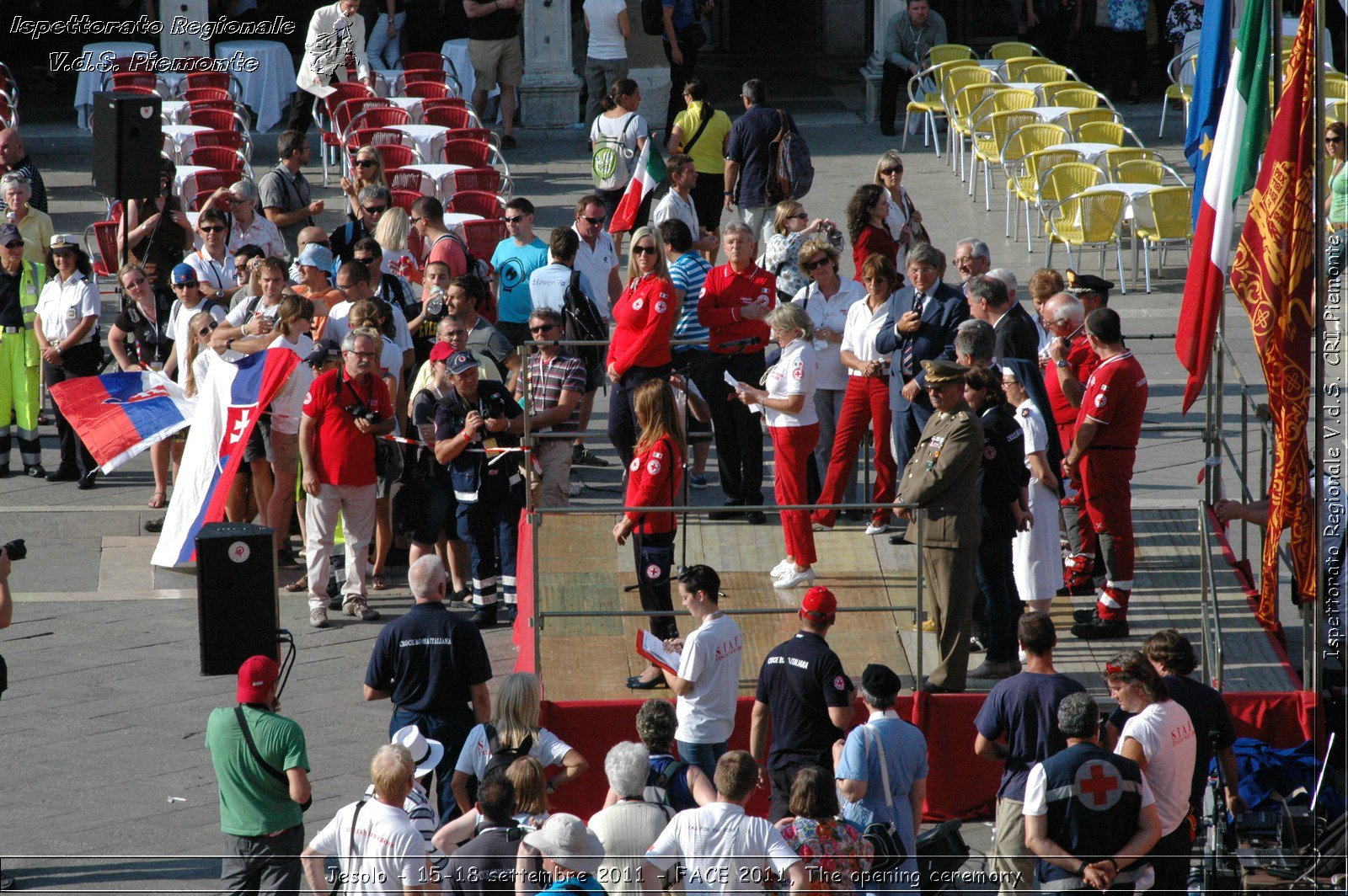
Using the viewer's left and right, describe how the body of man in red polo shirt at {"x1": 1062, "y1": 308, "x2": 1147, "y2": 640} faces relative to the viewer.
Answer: facing to the left of the viewer

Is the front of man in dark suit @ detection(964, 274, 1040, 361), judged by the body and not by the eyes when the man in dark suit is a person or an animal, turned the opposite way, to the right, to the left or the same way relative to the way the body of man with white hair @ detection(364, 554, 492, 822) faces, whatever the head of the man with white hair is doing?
to the left

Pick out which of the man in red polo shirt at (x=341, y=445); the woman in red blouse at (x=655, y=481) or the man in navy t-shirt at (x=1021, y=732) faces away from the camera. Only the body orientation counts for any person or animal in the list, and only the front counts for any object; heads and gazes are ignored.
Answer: the man in navy t-shirt

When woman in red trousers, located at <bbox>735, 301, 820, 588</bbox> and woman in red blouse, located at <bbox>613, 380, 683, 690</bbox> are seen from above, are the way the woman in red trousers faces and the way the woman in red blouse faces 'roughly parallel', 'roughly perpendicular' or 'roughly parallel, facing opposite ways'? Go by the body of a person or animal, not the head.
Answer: roughly parallel

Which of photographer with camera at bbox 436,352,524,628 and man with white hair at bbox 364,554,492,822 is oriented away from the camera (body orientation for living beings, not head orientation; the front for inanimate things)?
the man with white hair

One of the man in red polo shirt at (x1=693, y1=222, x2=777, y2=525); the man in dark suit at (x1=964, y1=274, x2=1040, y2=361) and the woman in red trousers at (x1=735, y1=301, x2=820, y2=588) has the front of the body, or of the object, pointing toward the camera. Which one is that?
the man in red polo shirt

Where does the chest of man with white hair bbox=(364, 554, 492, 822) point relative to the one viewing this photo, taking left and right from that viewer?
facing away from the viewer

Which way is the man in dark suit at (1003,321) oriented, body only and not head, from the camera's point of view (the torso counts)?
to the viewer's left

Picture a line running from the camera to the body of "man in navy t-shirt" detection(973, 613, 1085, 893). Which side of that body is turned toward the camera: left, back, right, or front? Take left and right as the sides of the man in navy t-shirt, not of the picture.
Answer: back

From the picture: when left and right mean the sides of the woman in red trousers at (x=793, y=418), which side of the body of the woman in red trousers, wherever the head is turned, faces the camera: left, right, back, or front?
left

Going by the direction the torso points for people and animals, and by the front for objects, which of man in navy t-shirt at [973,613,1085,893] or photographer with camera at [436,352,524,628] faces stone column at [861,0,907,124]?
the man in navy t-shirt

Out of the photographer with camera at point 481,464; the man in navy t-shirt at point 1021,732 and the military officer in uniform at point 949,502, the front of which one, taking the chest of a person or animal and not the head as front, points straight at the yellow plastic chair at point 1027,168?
the man in navy t-shirt

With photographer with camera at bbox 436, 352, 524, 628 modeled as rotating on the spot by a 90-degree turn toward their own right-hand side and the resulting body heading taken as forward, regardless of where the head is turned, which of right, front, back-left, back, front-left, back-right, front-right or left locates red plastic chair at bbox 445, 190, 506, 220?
back-right

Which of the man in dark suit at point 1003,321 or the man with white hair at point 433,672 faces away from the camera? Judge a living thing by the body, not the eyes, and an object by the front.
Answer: the man with white hair

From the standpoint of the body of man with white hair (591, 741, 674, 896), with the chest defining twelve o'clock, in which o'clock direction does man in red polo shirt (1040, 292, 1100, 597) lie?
The man in red polo shirt is roughly at 1 o'clock from the man with white hair.

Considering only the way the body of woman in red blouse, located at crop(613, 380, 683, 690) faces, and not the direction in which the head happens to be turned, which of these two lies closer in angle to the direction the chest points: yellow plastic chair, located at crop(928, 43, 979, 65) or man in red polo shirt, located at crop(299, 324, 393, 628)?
the man in red polo shirt

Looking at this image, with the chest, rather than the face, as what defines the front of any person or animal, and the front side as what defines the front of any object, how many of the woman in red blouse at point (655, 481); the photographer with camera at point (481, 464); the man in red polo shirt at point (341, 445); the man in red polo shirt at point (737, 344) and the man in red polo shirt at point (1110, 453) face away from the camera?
0

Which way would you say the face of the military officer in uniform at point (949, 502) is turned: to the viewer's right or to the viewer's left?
to the viewer's left

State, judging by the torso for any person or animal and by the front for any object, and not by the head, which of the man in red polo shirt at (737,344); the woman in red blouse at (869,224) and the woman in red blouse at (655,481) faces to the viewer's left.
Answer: the woman in red blouse at (655,481)

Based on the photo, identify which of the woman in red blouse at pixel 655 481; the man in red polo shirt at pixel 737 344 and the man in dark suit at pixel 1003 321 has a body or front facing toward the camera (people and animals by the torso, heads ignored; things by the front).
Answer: the man in red polo shirt

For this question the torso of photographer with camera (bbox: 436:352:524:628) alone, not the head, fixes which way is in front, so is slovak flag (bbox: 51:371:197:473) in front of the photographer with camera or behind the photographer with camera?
behind

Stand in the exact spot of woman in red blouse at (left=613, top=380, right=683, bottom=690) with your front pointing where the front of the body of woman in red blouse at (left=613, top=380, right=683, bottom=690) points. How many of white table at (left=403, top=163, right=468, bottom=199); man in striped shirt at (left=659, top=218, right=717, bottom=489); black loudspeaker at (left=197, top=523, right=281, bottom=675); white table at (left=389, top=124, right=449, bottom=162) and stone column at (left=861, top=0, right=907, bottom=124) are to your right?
4

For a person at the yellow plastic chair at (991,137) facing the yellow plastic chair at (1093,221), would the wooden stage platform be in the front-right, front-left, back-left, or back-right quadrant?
front-right

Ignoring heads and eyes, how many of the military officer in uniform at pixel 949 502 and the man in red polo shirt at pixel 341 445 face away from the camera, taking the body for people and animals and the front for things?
0

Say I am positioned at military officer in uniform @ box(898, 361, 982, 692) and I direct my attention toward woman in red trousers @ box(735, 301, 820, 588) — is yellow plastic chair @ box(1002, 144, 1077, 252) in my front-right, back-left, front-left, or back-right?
front-right
